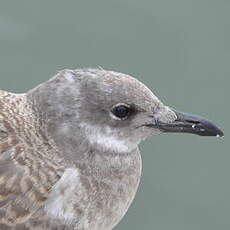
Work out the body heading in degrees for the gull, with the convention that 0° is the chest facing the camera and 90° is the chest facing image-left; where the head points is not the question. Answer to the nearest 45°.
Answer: approximately 270°
